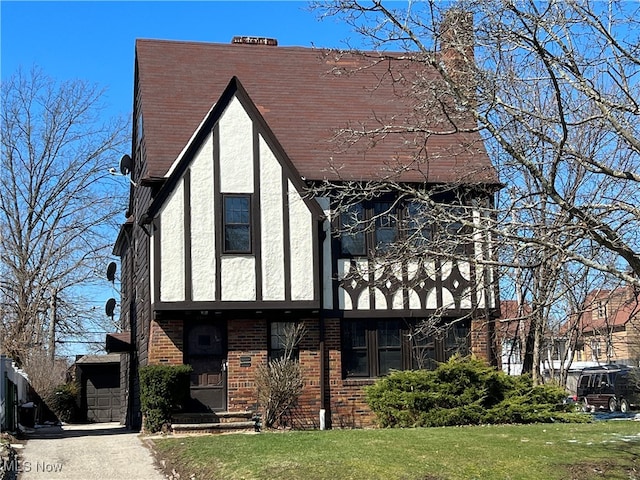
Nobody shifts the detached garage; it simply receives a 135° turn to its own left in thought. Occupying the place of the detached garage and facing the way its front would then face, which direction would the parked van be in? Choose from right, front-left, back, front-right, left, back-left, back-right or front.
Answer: front-right

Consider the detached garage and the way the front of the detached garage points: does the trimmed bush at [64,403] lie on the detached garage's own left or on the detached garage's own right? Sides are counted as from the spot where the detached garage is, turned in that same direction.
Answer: on the detached garage's own right

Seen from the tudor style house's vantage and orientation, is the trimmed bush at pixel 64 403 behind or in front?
behind

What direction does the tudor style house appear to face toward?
toward the camera

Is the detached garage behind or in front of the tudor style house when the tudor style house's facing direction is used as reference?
behind

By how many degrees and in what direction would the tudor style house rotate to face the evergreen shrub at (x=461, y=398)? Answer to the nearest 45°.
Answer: approximately 90° to its left

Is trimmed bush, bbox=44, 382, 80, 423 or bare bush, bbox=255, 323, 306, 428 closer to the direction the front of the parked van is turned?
the bare bush

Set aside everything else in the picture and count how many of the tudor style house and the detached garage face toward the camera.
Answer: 2

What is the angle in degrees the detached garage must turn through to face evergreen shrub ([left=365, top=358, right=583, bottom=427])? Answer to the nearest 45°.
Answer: approximately 45° to its left

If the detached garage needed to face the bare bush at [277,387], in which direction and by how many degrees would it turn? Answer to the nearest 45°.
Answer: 0° — it already faces it

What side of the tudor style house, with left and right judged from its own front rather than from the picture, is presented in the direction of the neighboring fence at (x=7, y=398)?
right

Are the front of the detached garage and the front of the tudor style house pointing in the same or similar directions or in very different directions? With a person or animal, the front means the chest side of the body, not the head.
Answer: same or similar directions

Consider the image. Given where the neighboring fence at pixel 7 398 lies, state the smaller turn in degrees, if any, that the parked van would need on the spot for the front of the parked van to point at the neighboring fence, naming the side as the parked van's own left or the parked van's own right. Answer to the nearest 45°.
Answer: approximately 90° to the parked van's own right

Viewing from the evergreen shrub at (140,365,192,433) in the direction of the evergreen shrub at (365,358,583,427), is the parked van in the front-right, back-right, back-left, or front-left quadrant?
front-left

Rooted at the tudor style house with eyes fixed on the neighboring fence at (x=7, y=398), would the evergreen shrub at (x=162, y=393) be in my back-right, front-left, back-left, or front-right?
front-left

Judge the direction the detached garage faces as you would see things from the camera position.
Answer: facing the viewer

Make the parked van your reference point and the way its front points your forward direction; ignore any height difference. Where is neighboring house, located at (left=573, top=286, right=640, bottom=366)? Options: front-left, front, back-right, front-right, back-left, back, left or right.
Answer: front-right
